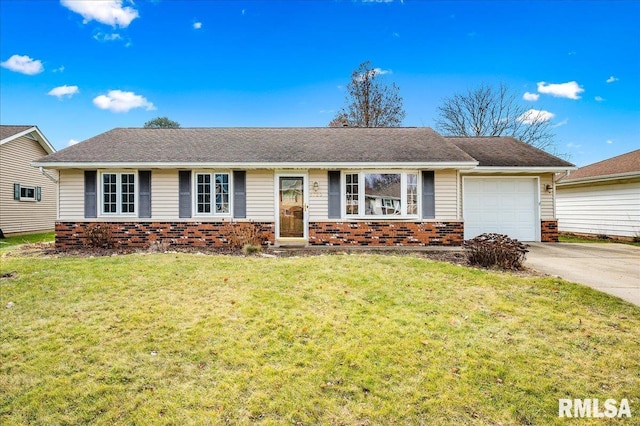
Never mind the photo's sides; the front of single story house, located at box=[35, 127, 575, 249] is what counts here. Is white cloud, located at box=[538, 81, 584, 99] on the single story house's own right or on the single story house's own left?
on the single story house's own left

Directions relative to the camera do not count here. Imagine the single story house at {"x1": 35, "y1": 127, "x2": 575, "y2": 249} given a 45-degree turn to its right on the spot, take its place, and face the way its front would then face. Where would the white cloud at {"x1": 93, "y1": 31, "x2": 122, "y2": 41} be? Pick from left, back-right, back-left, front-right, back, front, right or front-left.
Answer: right

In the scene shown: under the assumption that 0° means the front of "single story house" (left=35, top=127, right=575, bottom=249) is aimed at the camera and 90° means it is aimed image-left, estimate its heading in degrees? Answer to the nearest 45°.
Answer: approximately 0°

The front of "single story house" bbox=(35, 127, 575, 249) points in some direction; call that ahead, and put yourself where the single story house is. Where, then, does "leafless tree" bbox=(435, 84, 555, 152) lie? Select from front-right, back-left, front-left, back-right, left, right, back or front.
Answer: back-left

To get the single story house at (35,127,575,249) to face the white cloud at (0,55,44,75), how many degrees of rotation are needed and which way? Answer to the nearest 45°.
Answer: approximately 135° to its right

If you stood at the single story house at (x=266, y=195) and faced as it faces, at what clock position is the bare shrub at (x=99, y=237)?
The bare shrub is roughly at 3 o'clock from the single story house.

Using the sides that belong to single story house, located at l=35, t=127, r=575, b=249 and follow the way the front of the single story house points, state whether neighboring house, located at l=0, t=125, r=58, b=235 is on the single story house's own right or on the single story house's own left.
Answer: on the single story house's own right

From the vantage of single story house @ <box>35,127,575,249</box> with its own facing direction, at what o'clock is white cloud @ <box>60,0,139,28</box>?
The white cloud is roughly at 4 o'clock from the single story house.

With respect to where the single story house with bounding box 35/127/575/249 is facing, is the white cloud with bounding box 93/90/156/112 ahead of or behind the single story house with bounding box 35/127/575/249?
behind

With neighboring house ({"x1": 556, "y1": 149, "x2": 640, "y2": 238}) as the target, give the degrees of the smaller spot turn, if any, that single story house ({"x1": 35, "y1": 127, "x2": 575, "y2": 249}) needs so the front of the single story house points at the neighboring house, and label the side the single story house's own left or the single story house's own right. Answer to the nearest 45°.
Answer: approximately 90° to the single story house's own left

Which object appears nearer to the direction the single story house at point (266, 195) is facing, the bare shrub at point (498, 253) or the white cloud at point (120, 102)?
the bare shrub

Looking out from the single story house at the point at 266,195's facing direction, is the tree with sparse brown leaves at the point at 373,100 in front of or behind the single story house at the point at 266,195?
behind
